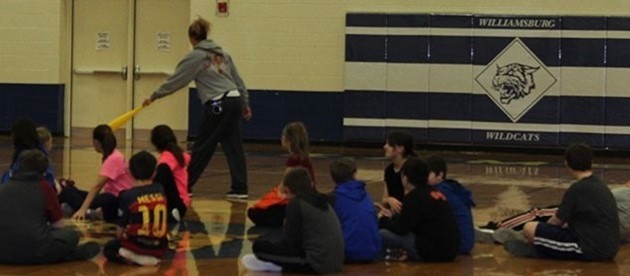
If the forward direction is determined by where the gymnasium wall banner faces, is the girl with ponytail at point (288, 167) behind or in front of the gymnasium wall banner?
in front

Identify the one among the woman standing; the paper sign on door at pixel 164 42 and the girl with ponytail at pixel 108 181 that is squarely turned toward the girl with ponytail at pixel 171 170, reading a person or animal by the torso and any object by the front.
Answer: the paper sign on door

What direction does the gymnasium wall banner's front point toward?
toward the camera

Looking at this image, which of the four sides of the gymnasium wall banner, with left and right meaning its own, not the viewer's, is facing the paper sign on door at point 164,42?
right

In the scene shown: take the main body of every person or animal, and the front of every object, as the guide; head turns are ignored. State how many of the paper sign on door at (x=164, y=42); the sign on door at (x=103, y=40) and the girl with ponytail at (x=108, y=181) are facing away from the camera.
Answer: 0

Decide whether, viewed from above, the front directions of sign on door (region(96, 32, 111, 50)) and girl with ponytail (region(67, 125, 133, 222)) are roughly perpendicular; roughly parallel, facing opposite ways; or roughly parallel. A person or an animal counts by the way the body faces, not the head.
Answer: roughly perpendicular

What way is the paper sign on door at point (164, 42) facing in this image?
toward the camera

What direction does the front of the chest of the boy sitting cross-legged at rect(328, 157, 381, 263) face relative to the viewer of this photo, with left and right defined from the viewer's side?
facing away from the viewer

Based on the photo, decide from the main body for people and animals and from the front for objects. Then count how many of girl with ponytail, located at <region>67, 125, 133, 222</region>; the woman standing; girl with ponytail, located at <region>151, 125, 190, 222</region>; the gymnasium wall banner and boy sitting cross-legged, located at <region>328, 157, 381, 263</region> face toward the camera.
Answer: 1
